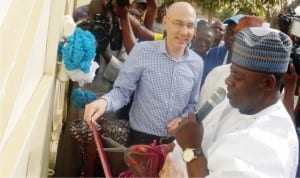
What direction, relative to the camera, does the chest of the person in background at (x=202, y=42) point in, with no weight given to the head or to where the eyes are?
toward the camera

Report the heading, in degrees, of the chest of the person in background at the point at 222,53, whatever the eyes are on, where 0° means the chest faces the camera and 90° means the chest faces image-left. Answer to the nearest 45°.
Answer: approximately 45°

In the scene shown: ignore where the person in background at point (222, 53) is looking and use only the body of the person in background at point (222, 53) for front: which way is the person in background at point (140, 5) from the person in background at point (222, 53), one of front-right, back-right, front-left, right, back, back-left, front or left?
right

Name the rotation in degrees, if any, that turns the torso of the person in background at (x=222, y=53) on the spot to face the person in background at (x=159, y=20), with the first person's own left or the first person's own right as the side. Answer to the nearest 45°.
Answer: approximately 90° to the first person's own right

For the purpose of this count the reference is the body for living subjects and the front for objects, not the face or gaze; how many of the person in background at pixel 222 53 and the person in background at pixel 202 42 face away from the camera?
0

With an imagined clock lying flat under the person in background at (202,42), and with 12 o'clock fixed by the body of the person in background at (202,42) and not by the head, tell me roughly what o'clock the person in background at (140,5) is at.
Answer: the person in background at (140,5) is roughly at 5 o'clock from the person in background at (202,42).

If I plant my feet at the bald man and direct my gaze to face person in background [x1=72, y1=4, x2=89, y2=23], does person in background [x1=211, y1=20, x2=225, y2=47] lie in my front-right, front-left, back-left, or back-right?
front-right
